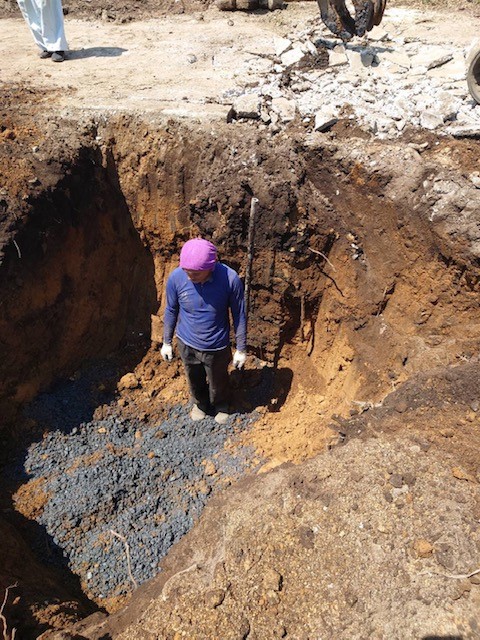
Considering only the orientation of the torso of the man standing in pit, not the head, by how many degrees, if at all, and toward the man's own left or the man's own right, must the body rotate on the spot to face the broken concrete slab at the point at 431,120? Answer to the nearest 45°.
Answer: approximately 135° to the man's own left

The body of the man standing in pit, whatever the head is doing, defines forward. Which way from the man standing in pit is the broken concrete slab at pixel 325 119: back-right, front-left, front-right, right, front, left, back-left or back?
back-left

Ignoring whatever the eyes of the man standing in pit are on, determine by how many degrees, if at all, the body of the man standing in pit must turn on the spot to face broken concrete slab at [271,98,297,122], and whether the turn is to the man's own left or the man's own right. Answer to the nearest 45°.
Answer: approximately 135° to the man's own left

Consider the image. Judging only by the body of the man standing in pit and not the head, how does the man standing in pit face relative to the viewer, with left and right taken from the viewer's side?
facing the viewer
